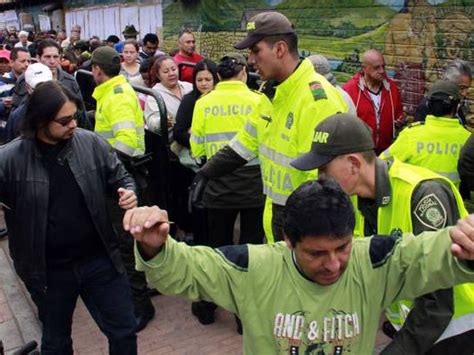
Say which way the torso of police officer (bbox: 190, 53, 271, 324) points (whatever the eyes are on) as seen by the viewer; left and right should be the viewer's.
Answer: facing away from the viewer

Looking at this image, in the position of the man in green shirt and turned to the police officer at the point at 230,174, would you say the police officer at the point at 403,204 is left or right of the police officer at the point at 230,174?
right

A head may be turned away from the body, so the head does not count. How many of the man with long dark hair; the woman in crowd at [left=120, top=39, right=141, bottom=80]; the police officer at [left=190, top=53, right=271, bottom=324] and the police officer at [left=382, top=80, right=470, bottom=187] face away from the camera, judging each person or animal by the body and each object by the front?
2

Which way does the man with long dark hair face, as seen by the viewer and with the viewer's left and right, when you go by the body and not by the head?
facing the viewer and to the right of the viewer

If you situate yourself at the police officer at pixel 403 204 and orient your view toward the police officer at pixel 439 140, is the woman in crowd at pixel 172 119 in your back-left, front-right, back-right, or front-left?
front-left

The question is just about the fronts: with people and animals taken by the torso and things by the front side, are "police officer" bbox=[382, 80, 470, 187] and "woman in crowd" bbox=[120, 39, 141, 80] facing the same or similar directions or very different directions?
very different directions

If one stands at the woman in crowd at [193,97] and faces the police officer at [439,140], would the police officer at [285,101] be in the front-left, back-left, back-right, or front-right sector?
front-right

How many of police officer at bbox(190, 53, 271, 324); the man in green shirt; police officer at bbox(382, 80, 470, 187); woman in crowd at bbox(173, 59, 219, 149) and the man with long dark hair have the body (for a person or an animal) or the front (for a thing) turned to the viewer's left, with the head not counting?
0

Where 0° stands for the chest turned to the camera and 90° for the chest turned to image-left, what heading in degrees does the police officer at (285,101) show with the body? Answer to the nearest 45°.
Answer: approximately 45°

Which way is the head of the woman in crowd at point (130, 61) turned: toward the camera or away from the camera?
toward the camera

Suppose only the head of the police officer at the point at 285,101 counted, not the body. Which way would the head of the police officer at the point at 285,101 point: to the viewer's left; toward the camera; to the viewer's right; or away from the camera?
to the viewer's left

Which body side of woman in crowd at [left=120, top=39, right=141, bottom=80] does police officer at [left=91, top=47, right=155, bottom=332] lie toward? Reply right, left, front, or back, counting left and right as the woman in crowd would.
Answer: front

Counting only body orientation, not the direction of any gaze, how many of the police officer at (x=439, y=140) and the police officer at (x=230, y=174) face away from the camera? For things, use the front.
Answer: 2

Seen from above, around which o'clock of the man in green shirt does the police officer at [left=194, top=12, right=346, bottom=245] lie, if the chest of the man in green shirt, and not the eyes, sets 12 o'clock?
The police officer is roughly at 6 o'clock from the man in green shirt.
